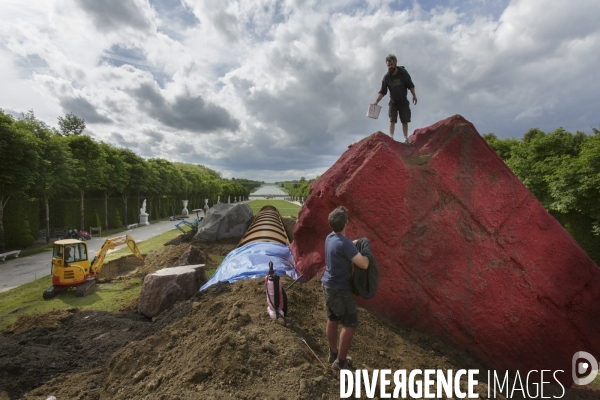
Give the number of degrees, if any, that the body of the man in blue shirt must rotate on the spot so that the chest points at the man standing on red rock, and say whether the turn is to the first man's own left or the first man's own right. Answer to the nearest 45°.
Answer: approximately 45° to the first man's own left

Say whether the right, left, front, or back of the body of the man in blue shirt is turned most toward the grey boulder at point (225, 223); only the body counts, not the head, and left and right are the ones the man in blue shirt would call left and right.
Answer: left

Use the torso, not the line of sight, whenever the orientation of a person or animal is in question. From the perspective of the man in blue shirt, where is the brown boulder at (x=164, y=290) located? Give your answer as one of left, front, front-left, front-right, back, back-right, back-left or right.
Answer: left

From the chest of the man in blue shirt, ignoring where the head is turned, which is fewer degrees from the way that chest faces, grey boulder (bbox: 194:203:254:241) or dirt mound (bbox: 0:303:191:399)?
the grey boulder

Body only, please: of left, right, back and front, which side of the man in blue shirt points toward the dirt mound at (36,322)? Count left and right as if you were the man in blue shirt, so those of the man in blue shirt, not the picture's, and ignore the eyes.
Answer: left

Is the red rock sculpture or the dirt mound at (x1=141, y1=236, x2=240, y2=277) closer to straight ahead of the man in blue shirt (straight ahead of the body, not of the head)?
the red rock sculpture

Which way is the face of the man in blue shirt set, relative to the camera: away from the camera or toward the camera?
away from the camera

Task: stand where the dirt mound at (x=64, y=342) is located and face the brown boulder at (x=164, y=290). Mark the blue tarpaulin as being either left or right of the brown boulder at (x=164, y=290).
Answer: right

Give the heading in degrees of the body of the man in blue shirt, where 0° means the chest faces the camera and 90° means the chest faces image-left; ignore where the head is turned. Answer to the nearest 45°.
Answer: approximately 225°

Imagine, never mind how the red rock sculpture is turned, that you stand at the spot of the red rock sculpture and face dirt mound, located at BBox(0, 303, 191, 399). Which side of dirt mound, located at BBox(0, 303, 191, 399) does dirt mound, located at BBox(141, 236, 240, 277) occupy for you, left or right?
right

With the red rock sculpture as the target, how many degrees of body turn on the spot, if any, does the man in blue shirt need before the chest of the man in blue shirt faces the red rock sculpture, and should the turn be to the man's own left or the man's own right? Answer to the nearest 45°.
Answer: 0° — they already face it
